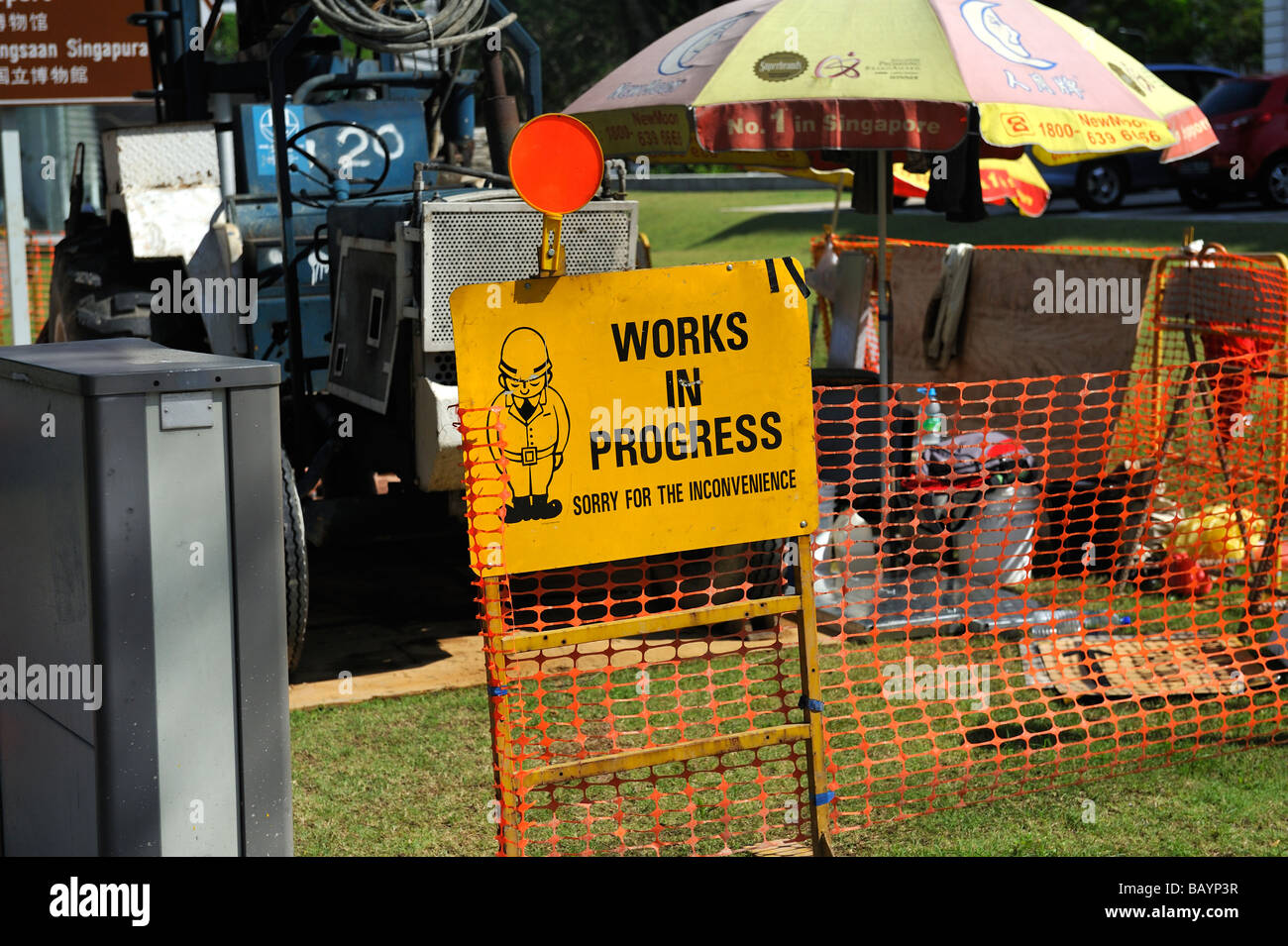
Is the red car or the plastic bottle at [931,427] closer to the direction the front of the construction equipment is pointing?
the plastic bottle

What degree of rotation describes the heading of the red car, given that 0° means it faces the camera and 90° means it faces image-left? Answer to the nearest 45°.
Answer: approximately 225°

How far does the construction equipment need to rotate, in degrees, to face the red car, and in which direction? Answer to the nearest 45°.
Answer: approximately 90° to its left

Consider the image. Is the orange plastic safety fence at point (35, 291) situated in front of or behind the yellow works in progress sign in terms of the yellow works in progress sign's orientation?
behind

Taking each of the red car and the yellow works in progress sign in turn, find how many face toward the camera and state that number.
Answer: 1

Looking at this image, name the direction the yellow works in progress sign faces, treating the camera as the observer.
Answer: facing the viewer
